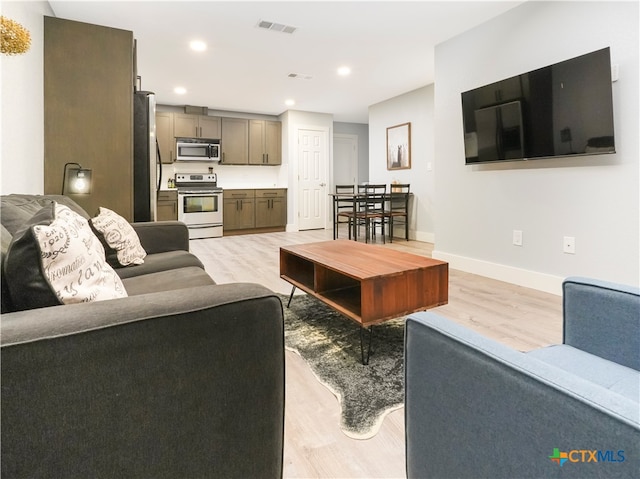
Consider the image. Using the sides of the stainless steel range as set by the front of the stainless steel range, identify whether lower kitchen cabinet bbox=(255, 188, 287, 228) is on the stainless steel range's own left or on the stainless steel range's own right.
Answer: on the stainless steel range's own left

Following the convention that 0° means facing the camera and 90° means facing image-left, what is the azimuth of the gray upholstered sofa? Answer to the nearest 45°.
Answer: approximately 270°

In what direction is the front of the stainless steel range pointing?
toward the camera

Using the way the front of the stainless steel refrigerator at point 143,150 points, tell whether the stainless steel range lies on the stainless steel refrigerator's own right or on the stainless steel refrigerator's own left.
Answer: on the stainless steel refrigerator's own left

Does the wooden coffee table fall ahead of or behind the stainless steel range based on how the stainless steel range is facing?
ahead

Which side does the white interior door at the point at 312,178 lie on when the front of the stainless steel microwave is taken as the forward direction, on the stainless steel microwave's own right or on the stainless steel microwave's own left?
on the stainless steel microwave's own left

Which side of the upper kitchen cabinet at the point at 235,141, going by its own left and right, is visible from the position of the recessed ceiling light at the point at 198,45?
front

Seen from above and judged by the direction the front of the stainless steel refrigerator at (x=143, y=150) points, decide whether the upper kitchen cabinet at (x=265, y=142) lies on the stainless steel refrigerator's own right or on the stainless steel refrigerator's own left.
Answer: on the stainless steel refrigerator's own left

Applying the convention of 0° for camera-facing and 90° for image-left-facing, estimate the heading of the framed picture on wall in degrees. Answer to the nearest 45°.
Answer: approximately 45°

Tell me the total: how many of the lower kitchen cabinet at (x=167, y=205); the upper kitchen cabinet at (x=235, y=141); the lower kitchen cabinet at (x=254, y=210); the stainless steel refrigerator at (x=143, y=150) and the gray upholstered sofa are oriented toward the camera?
3

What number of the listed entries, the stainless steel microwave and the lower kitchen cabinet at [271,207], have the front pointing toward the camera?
2

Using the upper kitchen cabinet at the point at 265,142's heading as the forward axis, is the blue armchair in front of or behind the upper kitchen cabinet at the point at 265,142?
in front

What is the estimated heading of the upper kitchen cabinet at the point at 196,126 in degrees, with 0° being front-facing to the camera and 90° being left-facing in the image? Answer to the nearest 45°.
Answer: approximately 0°
